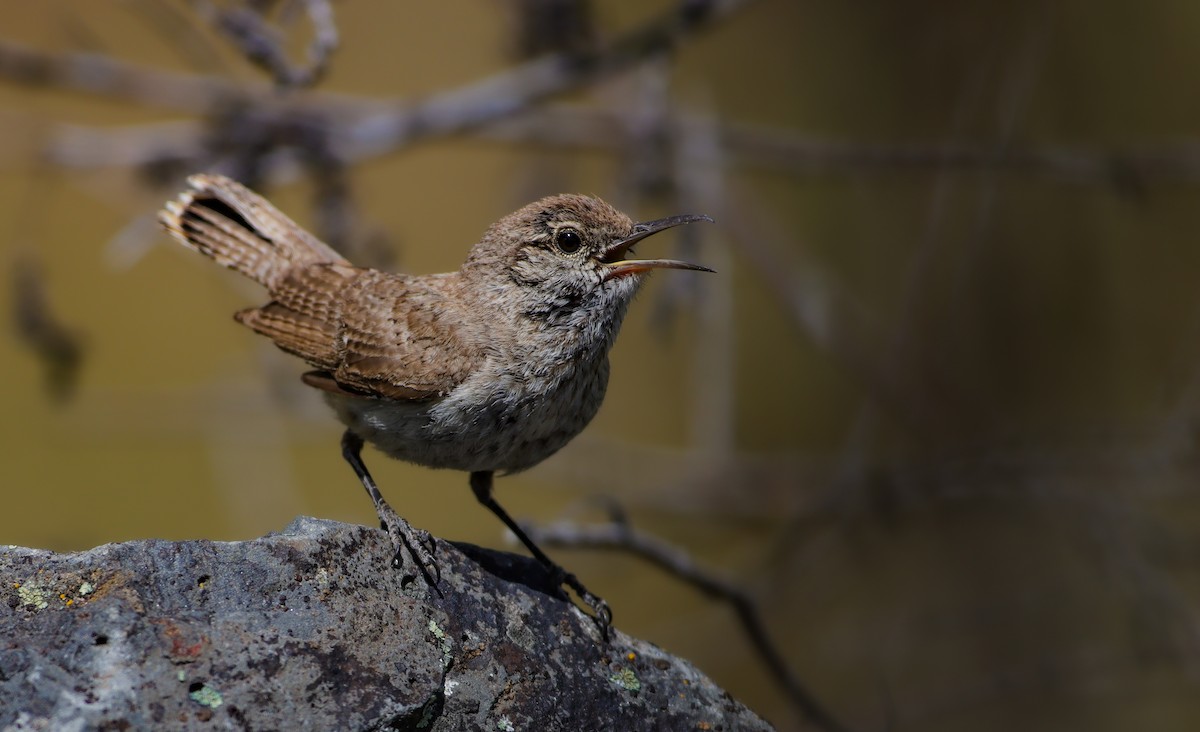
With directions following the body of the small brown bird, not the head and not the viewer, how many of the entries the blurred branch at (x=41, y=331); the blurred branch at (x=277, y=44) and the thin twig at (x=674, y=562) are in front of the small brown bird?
1

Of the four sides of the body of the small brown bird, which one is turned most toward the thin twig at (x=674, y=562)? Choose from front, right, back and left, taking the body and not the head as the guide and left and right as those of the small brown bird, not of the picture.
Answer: front

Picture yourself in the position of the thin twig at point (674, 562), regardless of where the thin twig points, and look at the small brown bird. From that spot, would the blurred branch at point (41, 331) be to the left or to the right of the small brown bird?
right

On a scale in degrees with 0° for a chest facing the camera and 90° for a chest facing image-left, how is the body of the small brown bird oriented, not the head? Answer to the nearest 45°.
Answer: approximately 270°

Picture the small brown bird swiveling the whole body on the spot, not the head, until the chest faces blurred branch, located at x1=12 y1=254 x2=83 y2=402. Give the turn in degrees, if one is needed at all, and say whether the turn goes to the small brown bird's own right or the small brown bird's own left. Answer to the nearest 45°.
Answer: approximately 135° to the small brown bird's own left
